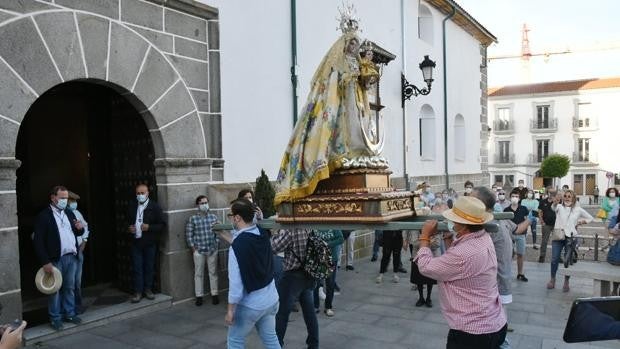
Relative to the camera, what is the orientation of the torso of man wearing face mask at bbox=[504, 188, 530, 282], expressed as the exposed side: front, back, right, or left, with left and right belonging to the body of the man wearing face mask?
front

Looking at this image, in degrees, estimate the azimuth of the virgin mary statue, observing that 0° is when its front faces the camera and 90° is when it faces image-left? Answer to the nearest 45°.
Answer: approximately 315°

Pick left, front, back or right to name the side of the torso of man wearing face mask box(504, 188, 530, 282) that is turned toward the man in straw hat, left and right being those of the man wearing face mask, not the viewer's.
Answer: front

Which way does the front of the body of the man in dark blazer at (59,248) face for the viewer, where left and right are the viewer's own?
facing the viewer and to the right of the viewer

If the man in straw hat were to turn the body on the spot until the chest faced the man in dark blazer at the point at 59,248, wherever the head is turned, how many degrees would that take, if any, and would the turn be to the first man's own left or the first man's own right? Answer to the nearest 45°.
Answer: approximately 45° to the first man's own left

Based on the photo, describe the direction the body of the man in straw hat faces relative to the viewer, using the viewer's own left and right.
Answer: facing away from the viewer and to the left of the viewer

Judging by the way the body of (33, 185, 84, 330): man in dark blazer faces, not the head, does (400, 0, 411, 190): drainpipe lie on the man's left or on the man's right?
on the man's left

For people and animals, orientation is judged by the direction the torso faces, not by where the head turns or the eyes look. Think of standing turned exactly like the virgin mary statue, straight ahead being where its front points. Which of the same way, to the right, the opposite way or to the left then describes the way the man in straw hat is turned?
the opposite way
